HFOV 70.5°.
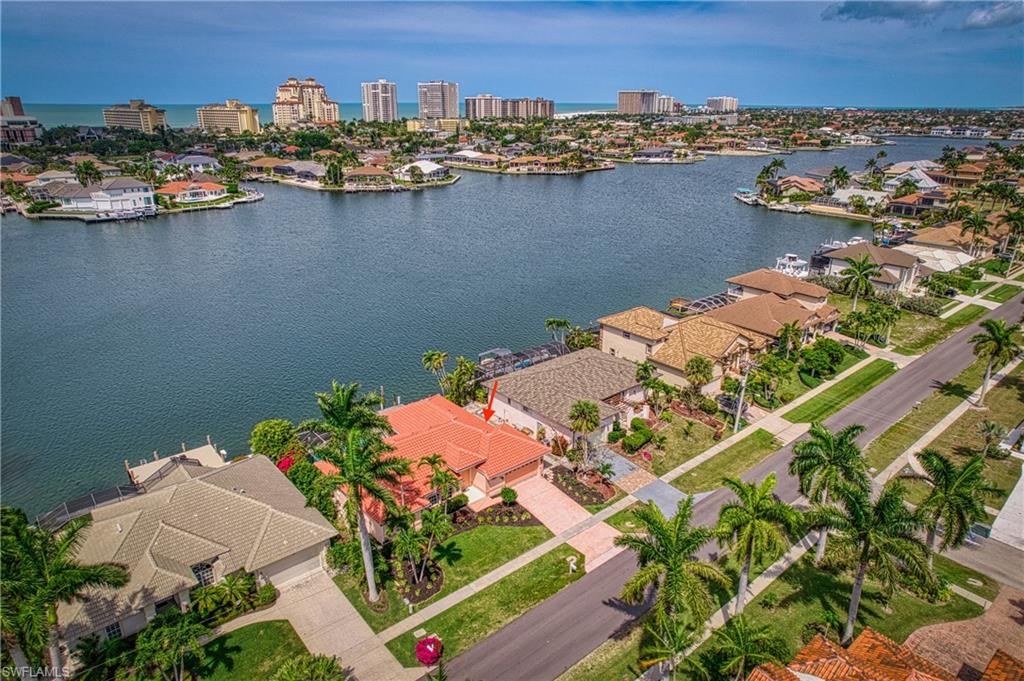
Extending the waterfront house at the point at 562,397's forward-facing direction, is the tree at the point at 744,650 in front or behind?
in front

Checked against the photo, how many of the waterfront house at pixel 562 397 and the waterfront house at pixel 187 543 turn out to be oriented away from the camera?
0

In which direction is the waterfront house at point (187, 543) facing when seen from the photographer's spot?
facing the viewer and to the right of the viewer

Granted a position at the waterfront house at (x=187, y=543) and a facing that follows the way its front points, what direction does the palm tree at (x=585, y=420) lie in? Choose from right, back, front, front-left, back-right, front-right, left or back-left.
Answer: front-left

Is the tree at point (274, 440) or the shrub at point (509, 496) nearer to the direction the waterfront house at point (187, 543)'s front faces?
the shrub

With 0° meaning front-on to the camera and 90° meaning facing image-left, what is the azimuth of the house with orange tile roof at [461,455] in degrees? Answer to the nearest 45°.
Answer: approximately 315°

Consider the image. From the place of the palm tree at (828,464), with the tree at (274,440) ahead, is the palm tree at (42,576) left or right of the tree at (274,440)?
left

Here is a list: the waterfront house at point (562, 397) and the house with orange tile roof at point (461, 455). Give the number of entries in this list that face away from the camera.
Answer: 0

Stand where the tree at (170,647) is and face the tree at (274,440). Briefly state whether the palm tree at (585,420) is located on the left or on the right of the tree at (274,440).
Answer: right

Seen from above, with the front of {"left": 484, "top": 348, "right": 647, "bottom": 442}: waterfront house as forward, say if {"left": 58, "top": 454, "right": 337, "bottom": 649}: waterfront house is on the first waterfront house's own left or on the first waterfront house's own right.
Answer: on the first waterfront house's own right

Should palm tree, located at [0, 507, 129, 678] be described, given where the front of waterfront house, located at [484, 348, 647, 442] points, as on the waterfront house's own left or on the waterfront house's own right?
on the waterfront house's own right

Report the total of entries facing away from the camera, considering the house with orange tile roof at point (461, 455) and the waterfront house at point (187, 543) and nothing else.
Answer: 0
